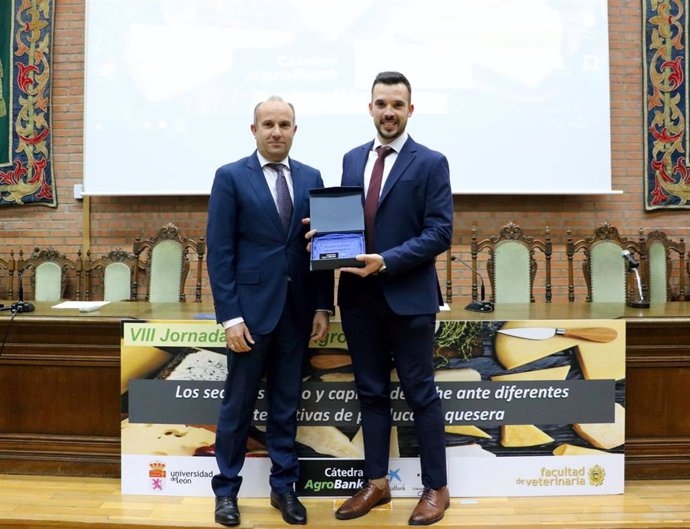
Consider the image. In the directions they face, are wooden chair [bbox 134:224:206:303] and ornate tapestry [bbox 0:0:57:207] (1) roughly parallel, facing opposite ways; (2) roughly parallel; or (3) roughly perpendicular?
roughly parallel

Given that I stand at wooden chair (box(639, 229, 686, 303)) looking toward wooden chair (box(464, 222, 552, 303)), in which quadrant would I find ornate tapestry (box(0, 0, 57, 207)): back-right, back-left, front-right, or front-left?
front-right

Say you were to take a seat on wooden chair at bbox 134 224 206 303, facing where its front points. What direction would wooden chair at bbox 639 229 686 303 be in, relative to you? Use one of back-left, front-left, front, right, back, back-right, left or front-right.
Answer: left

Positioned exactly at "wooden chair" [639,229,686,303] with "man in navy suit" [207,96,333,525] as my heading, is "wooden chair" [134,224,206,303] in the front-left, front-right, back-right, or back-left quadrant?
front-right

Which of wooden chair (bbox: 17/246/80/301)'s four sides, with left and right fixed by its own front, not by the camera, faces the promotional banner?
front

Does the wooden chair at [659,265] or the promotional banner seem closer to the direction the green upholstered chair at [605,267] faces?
the promotional banner

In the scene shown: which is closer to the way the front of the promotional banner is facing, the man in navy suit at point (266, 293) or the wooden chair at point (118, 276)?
the man in navy suit

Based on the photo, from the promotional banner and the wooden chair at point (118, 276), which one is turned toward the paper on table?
the wooden chair

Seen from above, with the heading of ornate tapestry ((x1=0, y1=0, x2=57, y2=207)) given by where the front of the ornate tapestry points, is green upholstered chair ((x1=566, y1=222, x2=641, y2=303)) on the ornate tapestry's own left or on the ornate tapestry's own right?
on the ornate tapestry's own left

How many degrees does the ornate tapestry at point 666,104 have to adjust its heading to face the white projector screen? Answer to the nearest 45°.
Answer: approximately 45° to its right

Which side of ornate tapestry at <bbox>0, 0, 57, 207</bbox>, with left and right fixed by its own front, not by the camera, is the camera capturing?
front

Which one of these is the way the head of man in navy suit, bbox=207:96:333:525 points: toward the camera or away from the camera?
toward the camera

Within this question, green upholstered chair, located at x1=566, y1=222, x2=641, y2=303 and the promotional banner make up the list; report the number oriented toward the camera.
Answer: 2

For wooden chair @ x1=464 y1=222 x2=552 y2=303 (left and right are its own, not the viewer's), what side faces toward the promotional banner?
front

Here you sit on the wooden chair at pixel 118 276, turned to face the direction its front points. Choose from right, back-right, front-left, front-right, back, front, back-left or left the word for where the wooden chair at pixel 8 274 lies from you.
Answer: back-right

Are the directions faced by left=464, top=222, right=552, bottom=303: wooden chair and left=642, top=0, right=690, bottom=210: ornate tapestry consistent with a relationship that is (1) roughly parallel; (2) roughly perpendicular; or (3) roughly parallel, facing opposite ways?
roughly parallel

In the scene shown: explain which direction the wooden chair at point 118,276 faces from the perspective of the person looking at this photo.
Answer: facing the viewer

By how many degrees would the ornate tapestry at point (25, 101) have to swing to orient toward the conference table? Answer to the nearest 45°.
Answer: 0° — it already faces it
